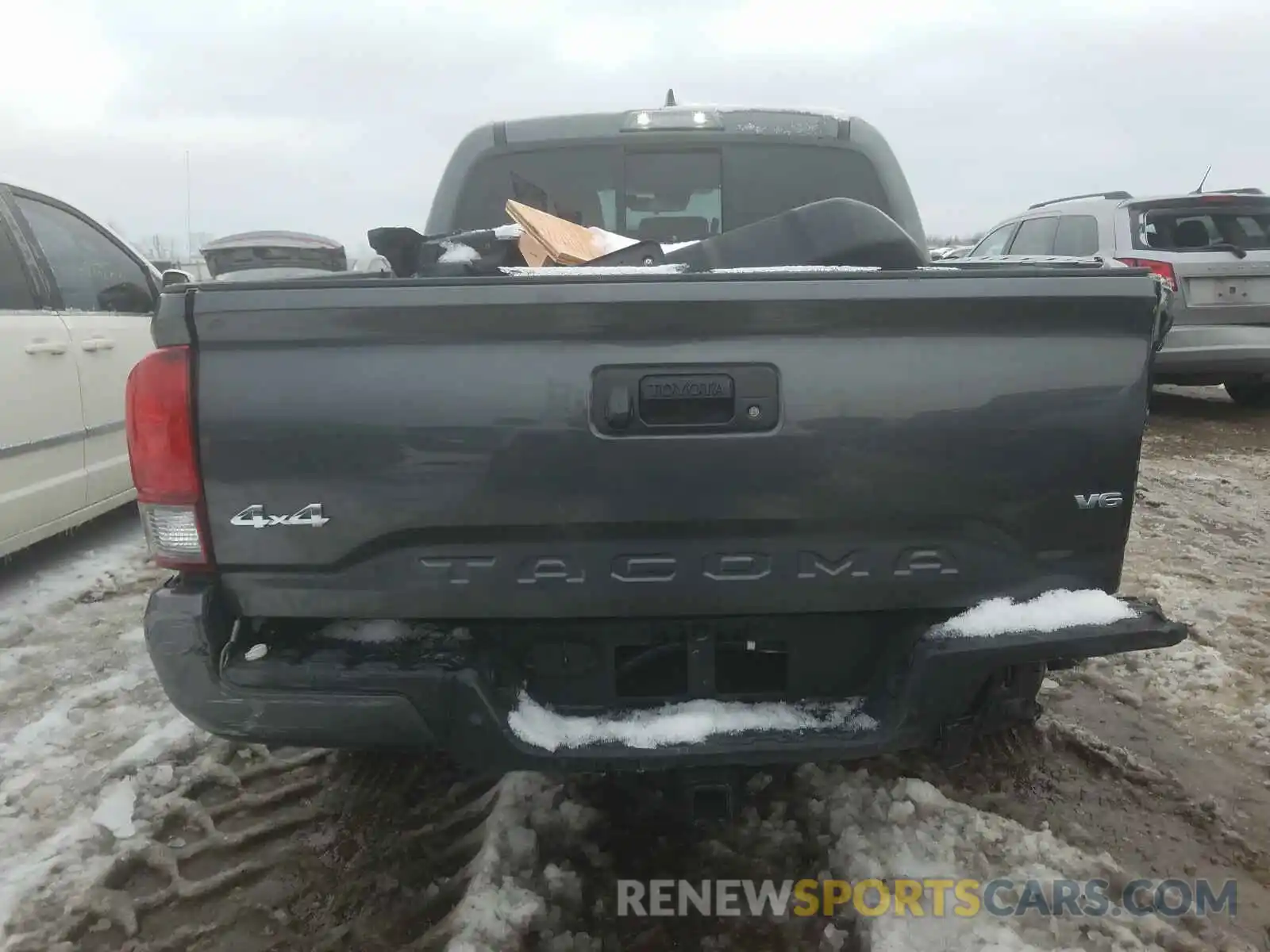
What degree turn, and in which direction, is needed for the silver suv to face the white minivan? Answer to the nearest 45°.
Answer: approximately 90° to its left

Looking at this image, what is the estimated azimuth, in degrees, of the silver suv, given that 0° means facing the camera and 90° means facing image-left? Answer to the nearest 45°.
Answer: approximately 135°

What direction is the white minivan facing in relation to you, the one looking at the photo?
facing away from the viewer and to the right of the viewer

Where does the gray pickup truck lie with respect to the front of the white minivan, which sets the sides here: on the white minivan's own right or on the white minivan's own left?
on the white minivan's own right

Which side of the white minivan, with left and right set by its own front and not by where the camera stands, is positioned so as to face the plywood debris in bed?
right

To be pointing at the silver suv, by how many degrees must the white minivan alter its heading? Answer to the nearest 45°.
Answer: approximately 45° to its right

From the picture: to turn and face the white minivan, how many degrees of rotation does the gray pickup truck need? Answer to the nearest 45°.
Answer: approximately 45° to its left

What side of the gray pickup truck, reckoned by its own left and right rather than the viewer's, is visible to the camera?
back

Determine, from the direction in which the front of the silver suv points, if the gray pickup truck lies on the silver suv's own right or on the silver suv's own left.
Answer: on the silver suv's own left
